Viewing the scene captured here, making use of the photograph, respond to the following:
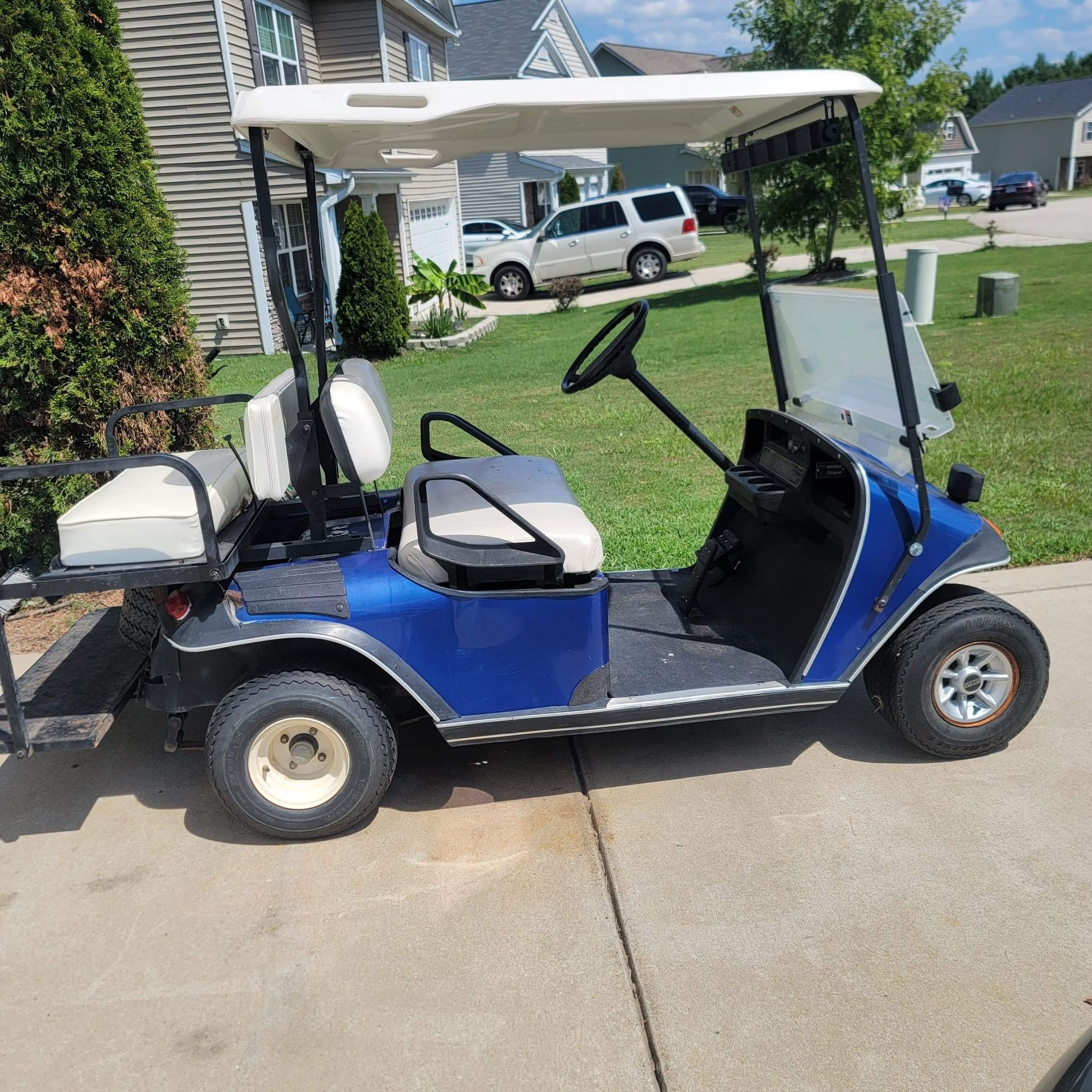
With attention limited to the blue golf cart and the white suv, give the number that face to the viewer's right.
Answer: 1

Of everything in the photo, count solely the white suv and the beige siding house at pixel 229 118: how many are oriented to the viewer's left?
1

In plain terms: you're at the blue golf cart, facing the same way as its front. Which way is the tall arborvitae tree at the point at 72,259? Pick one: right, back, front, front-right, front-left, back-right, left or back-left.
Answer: back-left

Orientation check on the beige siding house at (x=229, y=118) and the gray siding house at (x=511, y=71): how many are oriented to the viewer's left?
0

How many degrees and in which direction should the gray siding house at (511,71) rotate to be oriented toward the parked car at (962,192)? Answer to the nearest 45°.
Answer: approximately 90° to its left

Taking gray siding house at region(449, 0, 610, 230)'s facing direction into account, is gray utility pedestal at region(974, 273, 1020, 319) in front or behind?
in front

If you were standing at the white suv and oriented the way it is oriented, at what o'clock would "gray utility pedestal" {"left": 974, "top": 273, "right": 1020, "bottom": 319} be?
The gray utility pedestal is roughly at 8 o'clock from the white suv.

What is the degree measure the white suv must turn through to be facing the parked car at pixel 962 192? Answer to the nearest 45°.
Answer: approximately 135° to its right

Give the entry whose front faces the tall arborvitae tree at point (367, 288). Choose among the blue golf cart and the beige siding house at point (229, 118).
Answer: the beige siding house

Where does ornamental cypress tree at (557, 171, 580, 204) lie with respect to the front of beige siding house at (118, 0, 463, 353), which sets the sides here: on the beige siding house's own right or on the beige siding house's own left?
on the beige siding house's own left

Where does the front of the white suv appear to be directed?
to the viewer's left

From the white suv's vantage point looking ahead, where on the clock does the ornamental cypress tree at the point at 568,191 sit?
The ornamental cypress tree is roughly at 3 o'clock from the white suv.

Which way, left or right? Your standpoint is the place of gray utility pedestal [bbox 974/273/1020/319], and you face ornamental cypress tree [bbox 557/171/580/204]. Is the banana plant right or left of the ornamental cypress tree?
left

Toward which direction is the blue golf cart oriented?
to the viewer's right

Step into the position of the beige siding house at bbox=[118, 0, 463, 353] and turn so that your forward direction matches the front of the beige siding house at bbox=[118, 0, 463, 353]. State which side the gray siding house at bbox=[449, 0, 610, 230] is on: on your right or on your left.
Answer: on your left

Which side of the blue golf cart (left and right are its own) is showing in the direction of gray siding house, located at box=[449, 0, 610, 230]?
left
